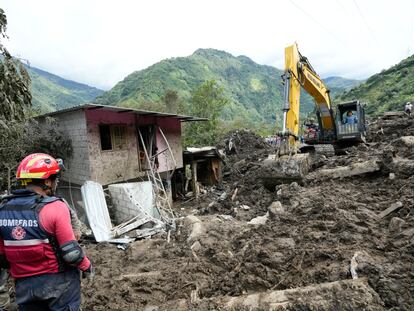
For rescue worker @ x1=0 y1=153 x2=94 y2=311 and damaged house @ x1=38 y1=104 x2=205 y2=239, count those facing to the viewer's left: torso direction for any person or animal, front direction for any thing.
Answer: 0

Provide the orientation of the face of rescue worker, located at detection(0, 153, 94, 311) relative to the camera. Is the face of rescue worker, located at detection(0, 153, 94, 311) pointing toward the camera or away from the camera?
away from the camera

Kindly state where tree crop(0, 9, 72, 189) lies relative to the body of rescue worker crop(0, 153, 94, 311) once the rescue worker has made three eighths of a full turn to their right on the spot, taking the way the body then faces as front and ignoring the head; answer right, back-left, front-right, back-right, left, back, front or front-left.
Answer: back

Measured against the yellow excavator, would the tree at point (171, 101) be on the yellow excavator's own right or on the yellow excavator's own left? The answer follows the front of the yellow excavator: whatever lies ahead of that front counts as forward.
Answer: on the yellow excavator's own right

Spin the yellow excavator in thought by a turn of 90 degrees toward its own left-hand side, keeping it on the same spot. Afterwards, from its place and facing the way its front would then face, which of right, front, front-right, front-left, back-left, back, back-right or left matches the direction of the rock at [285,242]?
front-right

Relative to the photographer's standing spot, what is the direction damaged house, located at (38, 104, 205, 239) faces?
facing the viewer and to the right of the viewer

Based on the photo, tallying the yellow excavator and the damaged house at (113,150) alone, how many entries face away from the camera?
0

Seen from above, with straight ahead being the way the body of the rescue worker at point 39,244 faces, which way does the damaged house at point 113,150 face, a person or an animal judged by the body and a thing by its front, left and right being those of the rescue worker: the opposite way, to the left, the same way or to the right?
to the right

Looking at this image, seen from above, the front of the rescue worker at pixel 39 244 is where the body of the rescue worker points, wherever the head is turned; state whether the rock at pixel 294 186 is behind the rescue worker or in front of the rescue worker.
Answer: in front

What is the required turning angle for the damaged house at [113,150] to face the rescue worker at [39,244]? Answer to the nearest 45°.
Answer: approximately 45° to its right

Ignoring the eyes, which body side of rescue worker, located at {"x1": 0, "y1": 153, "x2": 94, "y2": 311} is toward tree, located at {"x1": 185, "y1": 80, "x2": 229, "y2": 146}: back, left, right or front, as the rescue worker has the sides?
front

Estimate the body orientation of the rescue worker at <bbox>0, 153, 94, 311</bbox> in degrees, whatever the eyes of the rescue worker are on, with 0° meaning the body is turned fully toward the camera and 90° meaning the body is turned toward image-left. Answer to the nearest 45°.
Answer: approximately 225°

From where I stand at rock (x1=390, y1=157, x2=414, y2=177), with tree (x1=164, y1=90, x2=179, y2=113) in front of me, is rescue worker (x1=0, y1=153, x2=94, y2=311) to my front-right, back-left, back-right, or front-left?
back-left

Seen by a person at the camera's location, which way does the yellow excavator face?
facing the viewer and to the left of the viewer

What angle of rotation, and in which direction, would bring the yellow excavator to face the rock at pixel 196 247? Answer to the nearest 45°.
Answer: approximately 45° to its left
